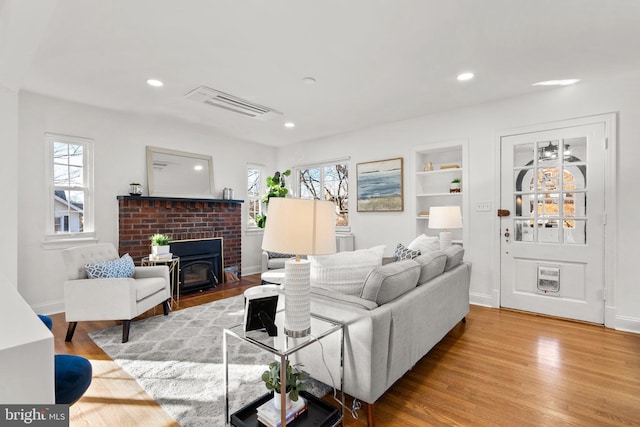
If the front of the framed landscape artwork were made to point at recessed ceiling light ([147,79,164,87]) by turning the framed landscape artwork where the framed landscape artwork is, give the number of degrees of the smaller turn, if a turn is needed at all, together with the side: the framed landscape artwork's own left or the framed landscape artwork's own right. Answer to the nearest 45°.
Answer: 0° — it already faces it

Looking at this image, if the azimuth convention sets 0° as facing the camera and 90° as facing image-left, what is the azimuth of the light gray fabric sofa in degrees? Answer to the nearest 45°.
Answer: approximately 135°

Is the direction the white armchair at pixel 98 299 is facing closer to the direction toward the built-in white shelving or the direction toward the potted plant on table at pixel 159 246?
the built-in white shelving

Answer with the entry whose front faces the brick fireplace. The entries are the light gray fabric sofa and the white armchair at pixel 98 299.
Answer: the light gray fabric sofa

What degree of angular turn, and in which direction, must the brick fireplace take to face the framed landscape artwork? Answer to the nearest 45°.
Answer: approximately 45° to its left

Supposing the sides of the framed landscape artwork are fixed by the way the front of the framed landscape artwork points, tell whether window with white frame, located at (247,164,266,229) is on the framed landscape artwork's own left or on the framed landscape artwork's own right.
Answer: on the framed landscape artwork's own right

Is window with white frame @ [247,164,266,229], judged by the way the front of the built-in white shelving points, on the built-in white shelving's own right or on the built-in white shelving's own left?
on the built-in white shelving's own right

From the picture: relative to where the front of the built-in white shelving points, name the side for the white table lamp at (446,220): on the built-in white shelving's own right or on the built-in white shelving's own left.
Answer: on the built-in white shelving's own left
